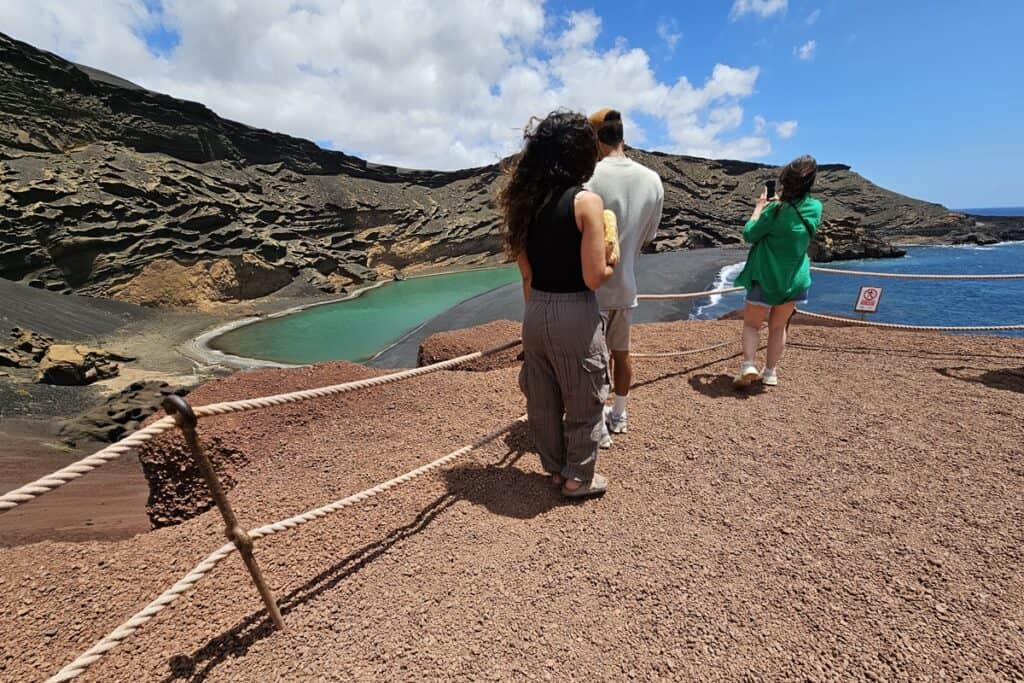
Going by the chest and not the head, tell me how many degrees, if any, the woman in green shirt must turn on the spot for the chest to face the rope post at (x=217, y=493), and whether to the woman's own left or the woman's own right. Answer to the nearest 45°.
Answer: approximately 90° to the woman's own left

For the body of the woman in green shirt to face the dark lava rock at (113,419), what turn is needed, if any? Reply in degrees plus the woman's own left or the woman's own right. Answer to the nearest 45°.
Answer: approximately 45° to the woman's own left

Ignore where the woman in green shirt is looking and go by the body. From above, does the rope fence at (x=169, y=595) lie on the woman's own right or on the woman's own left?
on the woman's own left

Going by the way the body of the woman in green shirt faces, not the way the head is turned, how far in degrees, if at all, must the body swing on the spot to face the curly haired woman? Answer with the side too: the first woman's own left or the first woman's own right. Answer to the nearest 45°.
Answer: approximately 135° to the first woman's own left

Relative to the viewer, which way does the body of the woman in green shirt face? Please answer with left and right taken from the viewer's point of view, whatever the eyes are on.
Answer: facing away from the viewer and to the left of the viewer

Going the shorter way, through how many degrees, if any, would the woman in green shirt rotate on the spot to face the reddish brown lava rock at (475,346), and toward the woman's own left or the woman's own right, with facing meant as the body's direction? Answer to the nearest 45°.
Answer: approximately 45° to the woman's own left

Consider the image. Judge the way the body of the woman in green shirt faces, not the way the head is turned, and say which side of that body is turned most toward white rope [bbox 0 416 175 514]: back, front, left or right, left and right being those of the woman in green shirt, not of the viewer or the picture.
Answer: left

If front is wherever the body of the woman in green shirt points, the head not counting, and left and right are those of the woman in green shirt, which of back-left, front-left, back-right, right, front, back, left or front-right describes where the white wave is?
front-right

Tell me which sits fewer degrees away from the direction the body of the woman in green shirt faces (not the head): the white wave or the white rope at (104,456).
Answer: the white wave

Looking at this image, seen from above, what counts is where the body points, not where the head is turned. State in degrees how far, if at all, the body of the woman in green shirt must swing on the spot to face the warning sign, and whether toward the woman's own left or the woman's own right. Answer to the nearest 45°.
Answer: approximately 45° to the woman's own right
